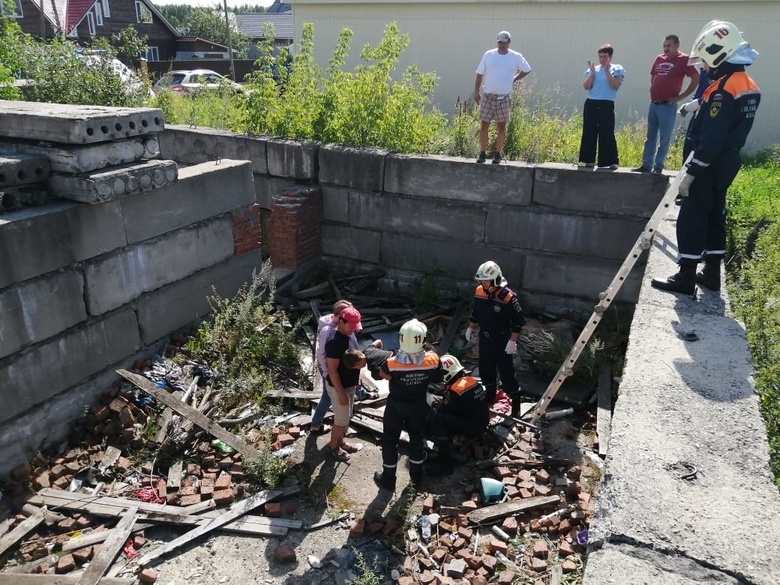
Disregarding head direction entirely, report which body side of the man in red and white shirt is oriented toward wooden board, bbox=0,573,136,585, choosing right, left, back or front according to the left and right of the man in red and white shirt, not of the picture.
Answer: front

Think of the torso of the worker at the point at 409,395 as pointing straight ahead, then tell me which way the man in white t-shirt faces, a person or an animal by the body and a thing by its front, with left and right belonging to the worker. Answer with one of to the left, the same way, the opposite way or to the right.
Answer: the opposite way

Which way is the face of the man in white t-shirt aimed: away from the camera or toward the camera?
toward the camera

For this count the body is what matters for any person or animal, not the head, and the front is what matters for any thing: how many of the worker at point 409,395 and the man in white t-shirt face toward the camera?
1

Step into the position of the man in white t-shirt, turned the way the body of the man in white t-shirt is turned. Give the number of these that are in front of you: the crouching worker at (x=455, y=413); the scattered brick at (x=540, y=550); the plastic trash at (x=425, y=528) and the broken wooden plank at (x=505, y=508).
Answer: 4

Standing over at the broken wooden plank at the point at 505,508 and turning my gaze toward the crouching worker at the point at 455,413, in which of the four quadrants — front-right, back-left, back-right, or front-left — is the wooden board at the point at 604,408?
front-right

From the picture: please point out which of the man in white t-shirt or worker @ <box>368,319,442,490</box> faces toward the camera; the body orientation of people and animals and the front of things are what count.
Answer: the man in white t-shirt

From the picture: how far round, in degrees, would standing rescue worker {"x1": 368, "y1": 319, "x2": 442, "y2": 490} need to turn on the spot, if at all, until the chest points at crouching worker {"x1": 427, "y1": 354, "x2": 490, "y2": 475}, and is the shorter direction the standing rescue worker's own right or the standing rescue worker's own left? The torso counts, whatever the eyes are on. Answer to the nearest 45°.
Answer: approximately 45° to the standing rescue worker's own right

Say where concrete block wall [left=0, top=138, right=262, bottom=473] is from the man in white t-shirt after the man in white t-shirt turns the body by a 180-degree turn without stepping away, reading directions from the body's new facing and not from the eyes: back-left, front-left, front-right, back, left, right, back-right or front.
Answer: back-left

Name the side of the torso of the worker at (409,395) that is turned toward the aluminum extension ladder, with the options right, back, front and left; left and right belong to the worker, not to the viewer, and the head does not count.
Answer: right

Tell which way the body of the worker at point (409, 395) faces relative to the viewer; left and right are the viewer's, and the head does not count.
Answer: facing away from the viewer

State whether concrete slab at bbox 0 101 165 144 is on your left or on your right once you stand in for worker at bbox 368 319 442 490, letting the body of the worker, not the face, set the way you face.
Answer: on your left

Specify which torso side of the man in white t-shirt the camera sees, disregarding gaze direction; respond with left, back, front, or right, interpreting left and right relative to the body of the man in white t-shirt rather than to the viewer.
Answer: front

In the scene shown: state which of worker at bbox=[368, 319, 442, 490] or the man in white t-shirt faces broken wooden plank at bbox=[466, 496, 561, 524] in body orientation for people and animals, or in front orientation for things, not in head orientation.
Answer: the man in white t-shirt

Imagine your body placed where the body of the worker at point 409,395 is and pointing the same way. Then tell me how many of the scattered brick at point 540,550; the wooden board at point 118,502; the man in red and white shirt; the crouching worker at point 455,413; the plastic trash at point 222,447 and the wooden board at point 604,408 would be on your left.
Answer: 2

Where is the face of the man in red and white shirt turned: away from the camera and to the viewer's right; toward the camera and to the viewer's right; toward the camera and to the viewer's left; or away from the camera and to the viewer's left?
toward the camera and to the viewer's left

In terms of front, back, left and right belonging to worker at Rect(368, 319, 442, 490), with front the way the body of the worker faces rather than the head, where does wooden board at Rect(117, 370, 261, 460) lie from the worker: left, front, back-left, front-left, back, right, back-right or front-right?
left

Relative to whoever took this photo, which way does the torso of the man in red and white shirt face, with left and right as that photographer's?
facing the viewer and to the left of the viewer
